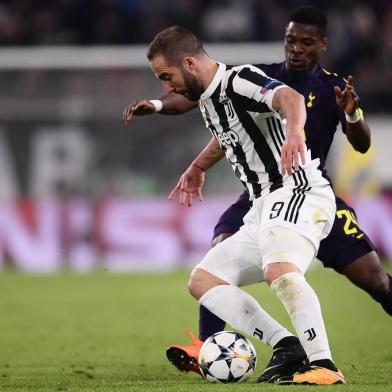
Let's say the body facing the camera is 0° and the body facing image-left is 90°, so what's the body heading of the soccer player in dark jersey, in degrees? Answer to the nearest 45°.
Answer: approximately 45°

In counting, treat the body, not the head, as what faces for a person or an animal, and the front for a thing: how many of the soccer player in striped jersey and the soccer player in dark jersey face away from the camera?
0

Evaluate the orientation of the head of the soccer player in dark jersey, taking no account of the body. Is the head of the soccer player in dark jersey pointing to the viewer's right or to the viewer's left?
to the viewer's left
